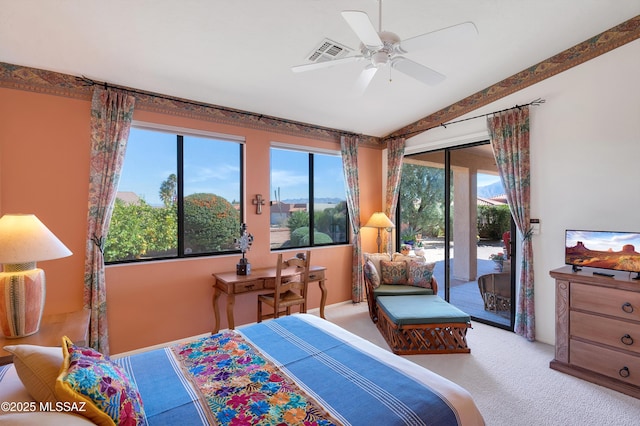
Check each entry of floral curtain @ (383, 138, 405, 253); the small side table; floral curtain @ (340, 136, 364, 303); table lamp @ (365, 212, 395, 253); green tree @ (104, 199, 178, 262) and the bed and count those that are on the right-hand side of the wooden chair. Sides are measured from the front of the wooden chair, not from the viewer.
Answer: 3

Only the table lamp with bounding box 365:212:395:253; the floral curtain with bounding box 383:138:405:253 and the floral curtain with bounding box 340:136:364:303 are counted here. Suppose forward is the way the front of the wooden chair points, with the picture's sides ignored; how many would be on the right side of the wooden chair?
3

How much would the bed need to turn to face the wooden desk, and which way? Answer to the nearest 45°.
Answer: approximately 45° to its left

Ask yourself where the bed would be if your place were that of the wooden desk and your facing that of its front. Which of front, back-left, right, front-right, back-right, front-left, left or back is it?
front-right

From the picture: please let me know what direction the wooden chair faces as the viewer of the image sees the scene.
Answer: facing away from the viewer and to the left of the viewer

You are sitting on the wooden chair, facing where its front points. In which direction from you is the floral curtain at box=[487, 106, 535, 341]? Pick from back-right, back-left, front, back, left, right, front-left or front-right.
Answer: back-right

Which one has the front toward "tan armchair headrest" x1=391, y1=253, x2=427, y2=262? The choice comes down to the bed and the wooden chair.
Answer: the bed

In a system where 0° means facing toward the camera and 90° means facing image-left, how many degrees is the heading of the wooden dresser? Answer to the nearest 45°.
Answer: approximately 45°

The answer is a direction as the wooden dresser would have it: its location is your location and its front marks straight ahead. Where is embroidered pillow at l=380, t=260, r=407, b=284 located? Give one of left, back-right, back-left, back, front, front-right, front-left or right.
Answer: front-right

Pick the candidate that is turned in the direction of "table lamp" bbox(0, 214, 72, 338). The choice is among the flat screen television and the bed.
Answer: the flat screen television

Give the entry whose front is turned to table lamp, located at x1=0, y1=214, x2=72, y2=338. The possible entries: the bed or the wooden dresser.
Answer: the wooden dresser

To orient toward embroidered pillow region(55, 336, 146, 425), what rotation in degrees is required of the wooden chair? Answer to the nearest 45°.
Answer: approximately 135° to its left

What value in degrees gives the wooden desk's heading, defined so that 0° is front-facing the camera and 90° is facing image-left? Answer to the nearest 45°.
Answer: approximately 315°
